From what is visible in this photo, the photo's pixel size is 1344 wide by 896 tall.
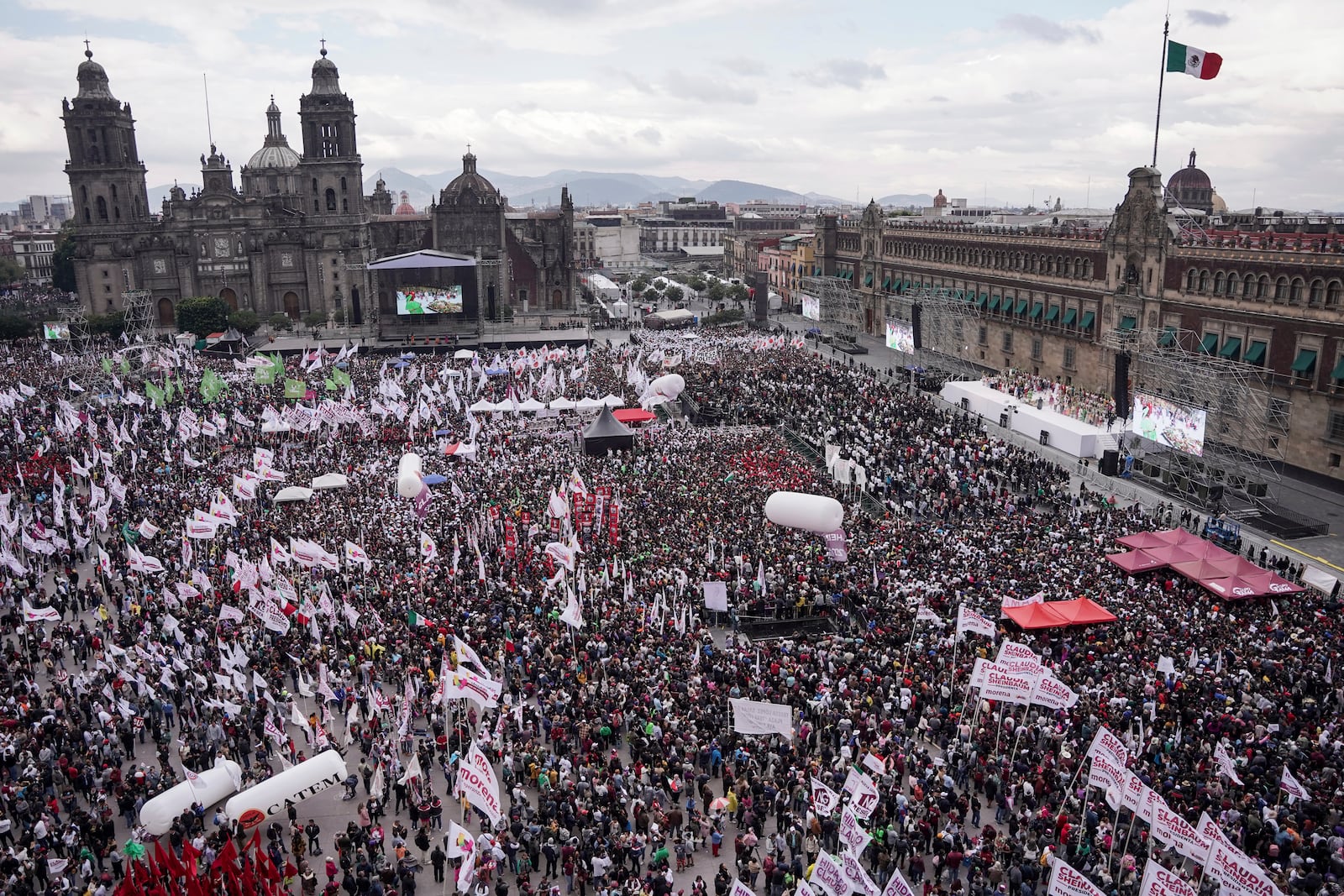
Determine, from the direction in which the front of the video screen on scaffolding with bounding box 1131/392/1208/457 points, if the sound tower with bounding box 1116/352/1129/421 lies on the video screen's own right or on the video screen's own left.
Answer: on the video screen's own right

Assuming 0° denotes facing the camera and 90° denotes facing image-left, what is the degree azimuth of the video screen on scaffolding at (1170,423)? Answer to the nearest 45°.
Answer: approximately 45°

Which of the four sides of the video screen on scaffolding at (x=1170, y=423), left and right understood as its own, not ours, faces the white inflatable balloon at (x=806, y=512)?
front

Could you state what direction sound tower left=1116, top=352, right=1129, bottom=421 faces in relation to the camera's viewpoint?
facing the viewer and to the left of the viewer

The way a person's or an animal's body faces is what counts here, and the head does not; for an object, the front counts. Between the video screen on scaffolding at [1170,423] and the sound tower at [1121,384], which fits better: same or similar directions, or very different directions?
same or similar directions

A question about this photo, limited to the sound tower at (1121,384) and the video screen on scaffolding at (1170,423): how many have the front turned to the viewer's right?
0

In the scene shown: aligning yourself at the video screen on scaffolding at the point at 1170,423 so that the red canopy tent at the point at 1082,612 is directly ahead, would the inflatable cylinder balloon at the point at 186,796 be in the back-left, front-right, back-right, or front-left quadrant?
front-right

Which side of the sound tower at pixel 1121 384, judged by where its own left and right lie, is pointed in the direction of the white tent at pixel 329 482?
front

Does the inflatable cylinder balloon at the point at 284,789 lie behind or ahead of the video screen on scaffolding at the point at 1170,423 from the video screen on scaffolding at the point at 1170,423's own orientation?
ahead

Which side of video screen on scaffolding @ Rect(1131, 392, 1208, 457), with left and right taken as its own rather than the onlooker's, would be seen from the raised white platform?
right

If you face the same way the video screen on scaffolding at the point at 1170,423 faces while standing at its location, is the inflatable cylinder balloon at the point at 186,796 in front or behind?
in front

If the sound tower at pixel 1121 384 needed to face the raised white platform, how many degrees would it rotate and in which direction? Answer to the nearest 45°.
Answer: approximately 45° to its right

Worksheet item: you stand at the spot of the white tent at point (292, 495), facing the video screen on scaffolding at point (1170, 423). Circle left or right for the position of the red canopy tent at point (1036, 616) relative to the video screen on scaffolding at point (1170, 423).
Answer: right

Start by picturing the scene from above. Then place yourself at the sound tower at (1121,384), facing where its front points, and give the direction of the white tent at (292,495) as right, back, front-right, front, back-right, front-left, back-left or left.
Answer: front

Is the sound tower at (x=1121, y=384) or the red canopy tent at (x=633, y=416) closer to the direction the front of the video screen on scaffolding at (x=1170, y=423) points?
the red canopy tent
